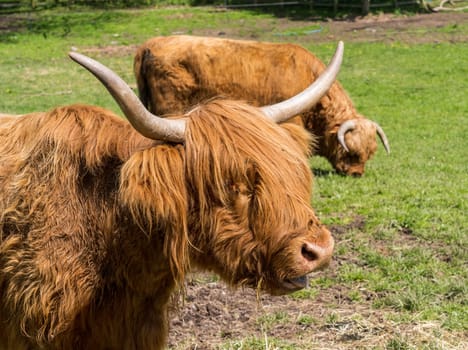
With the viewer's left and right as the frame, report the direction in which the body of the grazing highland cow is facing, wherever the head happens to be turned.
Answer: facing to the right of the viewer
